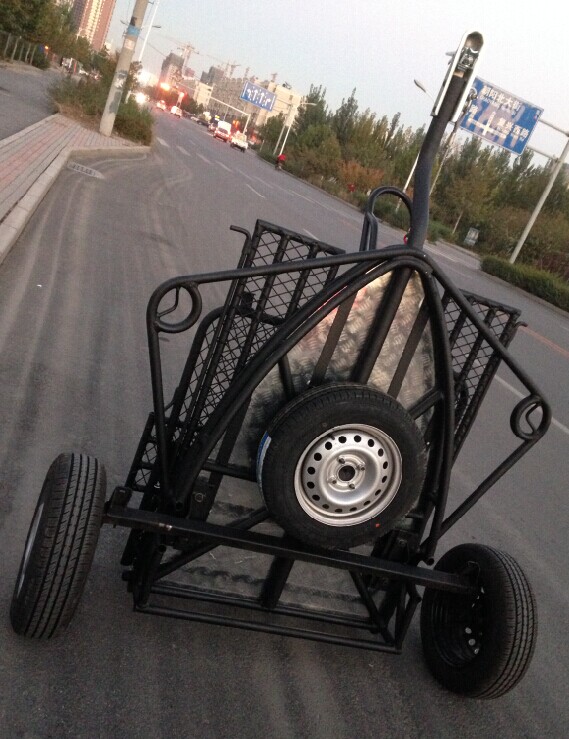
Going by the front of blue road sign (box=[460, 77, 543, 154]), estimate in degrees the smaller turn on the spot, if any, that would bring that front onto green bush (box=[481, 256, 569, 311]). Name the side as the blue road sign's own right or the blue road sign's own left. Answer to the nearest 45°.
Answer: approximately 45° to the blue road sign's own left

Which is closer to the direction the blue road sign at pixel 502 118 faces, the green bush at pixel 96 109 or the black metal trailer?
the black metal trailer

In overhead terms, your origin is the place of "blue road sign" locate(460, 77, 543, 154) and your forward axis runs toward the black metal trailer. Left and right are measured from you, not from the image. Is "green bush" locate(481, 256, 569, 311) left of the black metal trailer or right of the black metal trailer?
left

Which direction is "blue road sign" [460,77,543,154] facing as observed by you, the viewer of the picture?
facing the viewer

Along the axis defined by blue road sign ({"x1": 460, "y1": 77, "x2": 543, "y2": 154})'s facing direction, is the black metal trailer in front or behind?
in front

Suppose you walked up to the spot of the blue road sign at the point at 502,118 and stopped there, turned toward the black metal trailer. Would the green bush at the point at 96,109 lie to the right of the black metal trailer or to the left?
right

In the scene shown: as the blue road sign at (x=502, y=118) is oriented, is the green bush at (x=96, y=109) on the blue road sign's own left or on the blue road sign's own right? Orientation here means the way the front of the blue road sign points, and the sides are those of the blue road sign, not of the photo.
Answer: on the blue road sign's own right

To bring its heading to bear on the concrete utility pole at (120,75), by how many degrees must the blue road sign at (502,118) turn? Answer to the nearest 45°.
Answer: approximately 45° to its right
